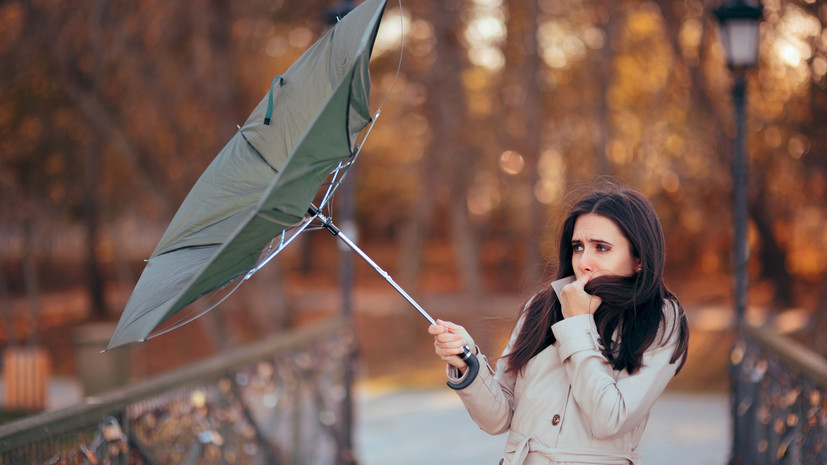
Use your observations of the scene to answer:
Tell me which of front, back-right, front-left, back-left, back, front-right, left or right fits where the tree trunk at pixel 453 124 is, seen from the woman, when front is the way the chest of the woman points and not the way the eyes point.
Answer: back-right

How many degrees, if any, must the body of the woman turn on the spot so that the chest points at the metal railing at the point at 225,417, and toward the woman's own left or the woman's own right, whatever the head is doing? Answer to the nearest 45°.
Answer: approximately 90° to the woman's own right

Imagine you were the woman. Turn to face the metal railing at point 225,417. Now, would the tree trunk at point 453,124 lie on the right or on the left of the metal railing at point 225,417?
right

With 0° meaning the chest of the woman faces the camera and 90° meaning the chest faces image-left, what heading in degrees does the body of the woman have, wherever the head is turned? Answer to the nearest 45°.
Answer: approximately 45°

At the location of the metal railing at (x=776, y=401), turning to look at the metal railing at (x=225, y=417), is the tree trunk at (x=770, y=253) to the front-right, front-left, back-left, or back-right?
back-right
